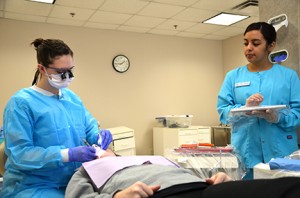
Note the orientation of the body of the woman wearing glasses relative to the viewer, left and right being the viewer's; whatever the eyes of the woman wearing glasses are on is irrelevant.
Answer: facing the viewer and to the right of the viewer

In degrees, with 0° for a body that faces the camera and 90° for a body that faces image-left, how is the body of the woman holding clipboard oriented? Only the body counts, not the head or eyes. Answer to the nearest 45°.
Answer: approximately 0°

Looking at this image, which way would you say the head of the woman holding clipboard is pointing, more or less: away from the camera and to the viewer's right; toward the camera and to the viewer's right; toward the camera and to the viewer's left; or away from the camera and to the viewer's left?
toward the camera and to the viewer's left

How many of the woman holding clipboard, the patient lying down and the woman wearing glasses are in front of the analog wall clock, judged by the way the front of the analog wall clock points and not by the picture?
3

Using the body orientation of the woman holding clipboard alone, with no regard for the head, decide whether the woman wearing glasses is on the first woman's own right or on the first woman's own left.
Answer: on the first woman's own right

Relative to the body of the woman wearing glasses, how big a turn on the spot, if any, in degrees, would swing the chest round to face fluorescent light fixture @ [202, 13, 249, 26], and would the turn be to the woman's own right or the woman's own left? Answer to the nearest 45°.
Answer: approximately 90° to the woman's own left

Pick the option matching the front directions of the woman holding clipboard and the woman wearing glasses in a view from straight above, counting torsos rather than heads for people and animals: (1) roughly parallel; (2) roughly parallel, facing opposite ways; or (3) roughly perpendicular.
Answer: roughly perpendicular

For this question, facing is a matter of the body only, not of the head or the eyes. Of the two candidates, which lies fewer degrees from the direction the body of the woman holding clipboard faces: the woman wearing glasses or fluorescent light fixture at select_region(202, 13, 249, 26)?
the woman wearing glasses

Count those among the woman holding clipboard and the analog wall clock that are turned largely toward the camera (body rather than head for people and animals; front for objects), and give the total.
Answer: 2

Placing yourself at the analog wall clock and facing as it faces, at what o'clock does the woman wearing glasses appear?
The woman wearing glasses is roughly at 12 o'clock from the analog wall clock.

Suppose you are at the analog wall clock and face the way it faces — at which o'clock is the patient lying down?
The patient lying down is roughly at 12 o'clock from the analog wall clock.
